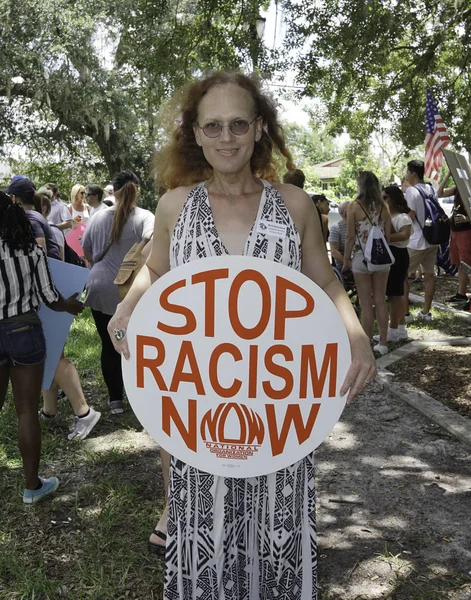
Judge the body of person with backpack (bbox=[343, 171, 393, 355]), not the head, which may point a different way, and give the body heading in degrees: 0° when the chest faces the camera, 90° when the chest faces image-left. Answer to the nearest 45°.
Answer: approximately 180°

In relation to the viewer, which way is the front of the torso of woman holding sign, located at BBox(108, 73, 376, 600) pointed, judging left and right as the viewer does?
facing the viewer

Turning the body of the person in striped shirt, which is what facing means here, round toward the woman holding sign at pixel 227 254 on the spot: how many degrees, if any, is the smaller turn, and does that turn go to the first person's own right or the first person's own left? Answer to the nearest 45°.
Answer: approximately 90° to the first person's own right

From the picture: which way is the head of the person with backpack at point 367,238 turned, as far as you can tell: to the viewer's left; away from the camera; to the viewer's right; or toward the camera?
away from the camera

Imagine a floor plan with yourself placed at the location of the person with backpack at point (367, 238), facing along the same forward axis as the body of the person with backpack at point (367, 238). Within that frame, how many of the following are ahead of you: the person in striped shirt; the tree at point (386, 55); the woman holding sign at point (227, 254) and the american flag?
2

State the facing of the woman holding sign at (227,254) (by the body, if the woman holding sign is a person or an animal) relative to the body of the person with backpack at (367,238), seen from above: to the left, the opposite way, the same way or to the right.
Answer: the opposite way

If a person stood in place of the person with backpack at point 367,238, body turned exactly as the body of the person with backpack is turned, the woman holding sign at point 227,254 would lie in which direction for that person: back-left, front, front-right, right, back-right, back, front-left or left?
back

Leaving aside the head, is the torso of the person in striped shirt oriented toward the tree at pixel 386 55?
yes

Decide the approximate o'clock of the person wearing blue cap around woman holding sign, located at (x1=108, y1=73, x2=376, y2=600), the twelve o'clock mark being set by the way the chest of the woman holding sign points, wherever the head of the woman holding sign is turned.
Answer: The person wearing blue cap is roughly at 5 o'clock from the woman holding sign.

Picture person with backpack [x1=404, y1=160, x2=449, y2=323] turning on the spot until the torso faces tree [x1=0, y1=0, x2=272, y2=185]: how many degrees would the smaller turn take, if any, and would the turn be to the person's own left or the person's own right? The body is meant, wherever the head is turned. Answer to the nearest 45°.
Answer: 0° — they already face it

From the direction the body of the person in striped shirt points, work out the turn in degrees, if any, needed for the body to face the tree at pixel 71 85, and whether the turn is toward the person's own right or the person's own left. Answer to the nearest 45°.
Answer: approximately 45° to the person's own left

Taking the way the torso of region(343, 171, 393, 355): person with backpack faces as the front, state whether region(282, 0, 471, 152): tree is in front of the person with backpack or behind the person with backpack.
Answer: in front

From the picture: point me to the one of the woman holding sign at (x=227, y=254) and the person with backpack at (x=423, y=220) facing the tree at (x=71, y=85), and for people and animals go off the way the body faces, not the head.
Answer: the person with backpack

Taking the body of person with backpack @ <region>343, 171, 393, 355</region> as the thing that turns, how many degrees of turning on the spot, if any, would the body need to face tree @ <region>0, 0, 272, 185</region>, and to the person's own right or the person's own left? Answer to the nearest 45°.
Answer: approximately 45° to the person's own left

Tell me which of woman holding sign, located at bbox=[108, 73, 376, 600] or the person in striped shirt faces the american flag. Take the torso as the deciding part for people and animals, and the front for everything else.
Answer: the person in striped shirt

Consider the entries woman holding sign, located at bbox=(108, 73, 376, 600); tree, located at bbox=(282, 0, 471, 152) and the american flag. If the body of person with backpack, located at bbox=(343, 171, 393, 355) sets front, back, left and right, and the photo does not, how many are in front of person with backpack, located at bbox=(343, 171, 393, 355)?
2
